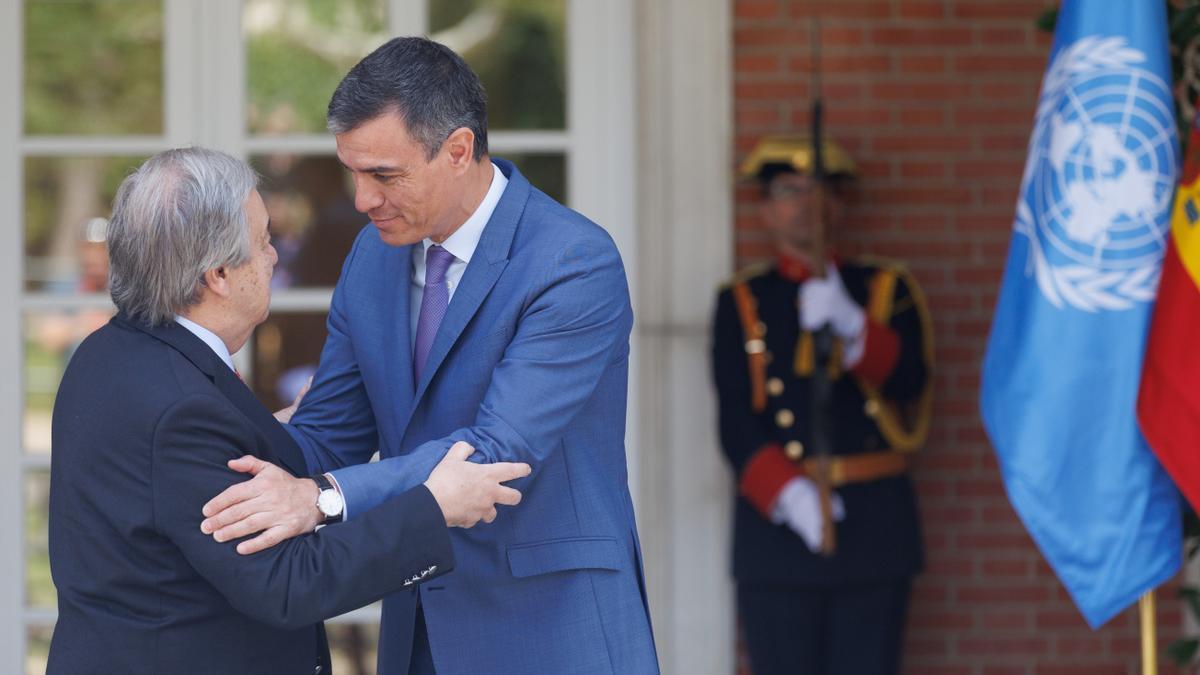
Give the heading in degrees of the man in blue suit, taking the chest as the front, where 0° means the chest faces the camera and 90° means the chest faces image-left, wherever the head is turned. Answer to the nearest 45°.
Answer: approximately 45°

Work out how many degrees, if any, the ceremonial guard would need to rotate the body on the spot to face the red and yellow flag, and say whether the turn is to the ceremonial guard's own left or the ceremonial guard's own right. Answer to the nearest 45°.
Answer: approximately 45° to the ceremonial guard's own left

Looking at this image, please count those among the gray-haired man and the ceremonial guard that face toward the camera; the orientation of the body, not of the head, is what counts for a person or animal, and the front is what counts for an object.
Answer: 1

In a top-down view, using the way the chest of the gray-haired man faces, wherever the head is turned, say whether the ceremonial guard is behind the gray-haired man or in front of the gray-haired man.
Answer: in front

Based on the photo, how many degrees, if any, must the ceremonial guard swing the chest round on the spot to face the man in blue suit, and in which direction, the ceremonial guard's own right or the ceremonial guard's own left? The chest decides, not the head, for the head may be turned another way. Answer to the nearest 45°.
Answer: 0° — they already face them

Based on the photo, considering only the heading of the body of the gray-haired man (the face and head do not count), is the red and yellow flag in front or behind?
in front

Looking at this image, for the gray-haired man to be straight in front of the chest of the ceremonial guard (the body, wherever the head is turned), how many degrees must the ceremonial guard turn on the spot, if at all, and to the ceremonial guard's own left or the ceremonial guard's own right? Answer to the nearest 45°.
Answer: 0° — they already face them

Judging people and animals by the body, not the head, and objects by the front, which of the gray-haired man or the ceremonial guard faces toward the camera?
the ceremonial guard

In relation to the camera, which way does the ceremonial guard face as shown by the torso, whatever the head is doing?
toward the camera

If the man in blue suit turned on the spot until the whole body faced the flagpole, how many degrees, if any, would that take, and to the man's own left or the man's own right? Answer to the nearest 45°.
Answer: approximately 180°

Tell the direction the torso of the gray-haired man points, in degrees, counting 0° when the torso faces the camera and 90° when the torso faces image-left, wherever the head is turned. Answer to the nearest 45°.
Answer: approximately 225°
